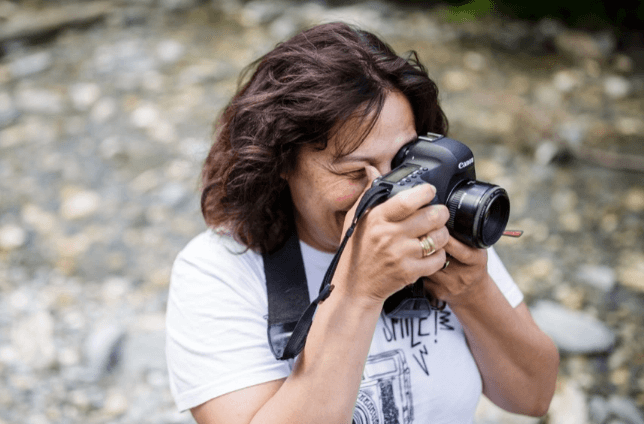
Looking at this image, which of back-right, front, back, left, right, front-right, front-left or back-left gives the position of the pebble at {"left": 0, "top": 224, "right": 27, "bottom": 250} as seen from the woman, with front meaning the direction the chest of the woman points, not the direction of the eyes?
back

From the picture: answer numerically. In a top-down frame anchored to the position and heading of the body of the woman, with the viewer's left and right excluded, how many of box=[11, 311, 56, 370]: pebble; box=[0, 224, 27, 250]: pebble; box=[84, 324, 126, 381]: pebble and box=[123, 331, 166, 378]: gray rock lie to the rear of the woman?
4

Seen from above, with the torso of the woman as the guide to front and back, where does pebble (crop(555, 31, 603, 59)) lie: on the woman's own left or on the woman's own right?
on the woman's own left

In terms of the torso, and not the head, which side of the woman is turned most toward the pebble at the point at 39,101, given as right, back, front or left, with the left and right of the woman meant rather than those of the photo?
back

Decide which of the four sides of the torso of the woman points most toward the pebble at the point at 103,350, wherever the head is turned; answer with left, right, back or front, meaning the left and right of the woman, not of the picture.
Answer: back

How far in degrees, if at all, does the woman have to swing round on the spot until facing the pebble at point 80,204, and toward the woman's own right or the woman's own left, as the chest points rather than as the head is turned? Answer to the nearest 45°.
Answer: approximately 180°

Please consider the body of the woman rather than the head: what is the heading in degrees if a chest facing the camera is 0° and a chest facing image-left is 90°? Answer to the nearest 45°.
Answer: approximately 315°

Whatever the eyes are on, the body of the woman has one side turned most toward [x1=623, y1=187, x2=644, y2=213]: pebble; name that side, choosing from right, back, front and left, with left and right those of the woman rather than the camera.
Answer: left

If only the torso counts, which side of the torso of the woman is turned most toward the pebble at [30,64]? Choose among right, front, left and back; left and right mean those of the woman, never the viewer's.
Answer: back
